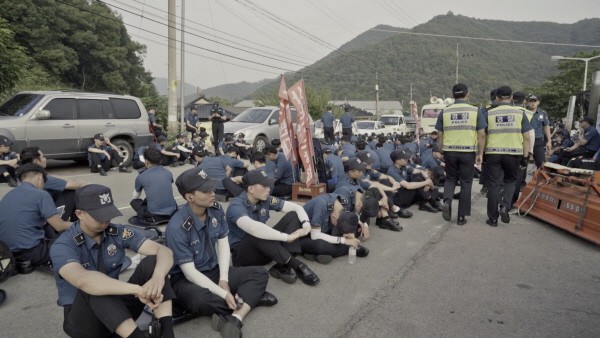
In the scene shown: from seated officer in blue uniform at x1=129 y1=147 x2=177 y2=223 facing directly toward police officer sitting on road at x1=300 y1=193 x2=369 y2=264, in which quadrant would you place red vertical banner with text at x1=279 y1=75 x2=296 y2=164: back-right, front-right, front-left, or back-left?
front-left

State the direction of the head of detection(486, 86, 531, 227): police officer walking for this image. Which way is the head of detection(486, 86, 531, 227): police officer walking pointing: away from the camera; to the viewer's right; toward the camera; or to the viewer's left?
away from the camera

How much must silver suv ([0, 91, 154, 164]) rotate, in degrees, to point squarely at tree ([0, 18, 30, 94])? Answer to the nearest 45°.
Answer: approximately 90° to its right

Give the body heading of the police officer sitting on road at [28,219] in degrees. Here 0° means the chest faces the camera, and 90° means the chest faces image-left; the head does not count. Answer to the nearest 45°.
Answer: approximately 225°

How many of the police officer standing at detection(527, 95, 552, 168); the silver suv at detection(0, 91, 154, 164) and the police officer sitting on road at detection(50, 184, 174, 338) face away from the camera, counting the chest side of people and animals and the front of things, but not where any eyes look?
0

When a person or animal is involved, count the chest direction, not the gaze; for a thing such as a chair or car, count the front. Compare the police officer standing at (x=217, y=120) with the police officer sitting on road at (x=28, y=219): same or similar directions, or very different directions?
very different directions

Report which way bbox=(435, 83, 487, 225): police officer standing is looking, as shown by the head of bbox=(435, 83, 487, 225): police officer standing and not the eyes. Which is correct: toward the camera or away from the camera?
away from the camera

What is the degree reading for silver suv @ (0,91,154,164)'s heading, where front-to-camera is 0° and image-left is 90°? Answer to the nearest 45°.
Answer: approximately 45°

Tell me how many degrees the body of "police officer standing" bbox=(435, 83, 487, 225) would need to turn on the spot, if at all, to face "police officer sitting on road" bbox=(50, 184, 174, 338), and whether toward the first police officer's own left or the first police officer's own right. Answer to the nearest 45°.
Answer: approximately 135° to the first police officer's own left

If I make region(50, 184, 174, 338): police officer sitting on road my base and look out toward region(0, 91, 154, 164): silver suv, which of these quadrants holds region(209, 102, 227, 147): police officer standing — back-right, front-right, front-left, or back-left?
front-right

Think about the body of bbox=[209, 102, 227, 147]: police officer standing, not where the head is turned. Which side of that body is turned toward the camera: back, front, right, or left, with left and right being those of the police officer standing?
front
